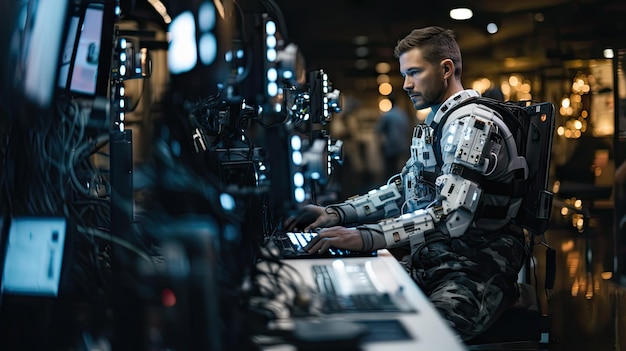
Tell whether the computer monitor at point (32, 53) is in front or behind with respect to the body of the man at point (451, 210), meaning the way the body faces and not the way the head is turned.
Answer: in front

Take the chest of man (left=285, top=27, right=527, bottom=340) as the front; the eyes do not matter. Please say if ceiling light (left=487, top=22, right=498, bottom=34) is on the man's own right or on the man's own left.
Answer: on the man's own right

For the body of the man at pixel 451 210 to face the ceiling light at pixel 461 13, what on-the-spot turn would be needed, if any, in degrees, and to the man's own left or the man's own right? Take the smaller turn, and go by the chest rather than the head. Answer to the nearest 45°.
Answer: approximately 90° to the man's own right

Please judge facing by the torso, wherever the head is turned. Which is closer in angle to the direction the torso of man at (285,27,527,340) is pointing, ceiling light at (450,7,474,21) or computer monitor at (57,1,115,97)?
the computer monitor

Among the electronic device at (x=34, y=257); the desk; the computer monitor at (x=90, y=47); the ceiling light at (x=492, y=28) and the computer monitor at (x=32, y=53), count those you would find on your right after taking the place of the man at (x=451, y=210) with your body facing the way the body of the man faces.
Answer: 1

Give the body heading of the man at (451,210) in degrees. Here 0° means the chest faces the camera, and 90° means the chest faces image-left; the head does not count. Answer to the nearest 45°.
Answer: approximately 90°

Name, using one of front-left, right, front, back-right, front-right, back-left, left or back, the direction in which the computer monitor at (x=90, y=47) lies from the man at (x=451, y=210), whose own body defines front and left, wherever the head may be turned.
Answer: front-left

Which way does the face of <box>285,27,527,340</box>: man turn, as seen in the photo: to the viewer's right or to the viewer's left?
to the viewer's left

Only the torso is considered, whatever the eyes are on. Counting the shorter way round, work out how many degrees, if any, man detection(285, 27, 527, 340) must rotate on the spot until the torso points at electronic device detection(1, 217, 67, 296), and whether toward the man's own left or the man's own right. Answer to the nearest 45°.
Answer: approximately 45° to the man's own left

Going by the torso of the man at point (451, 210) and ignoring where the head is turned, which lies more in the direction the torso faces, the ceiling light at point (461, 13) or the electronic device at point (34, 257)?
the electronic device
